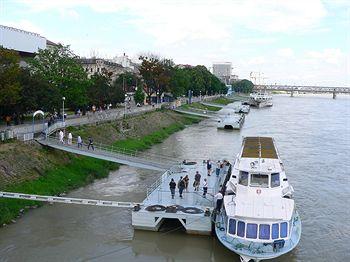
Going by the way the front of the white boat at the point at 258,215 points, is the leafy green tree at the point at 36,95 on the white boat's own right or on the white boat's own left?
on the white boat's own right

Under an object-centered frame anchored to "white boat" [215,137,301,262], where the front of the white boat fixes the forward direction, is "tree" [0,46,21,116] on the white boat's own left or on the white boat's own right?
on the white boat's own right

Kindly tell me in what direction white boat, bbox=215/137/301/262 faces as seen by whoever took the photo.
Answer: facing the viewer
